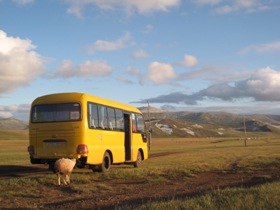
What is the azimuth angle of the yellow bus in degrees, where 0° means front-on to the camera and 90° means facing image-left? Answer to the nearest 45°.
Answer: approximately 225°
